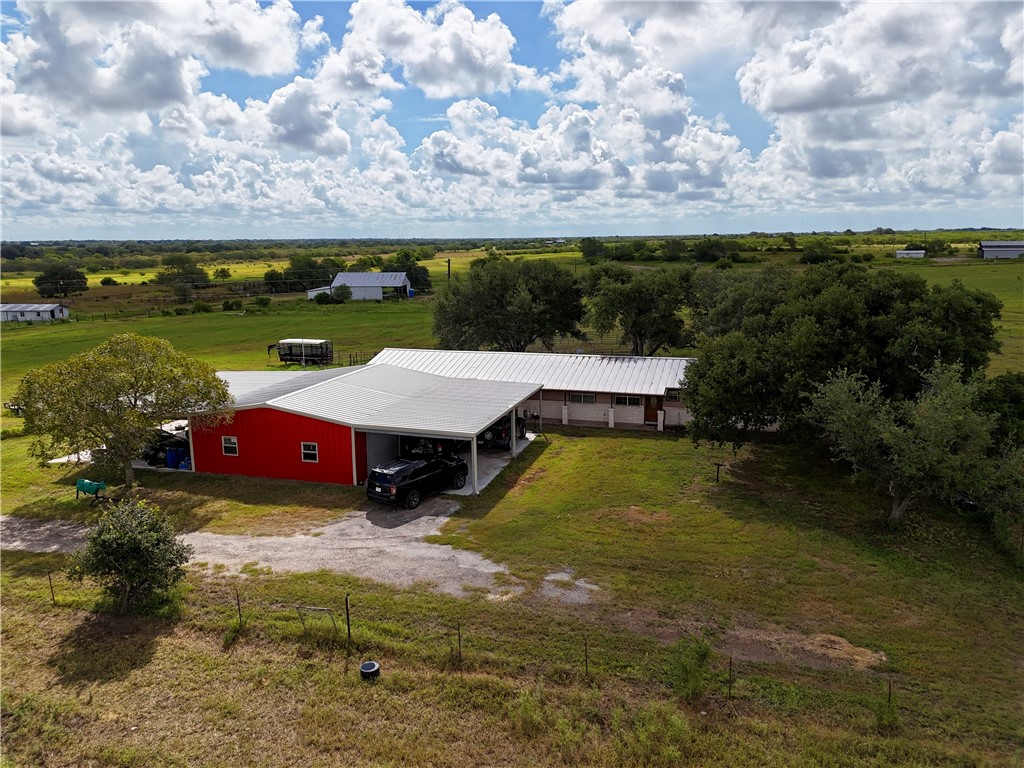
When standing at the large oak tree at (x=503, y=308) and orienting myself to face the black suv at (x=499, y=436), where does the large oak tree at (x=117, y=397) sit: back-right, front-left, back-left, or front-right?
front-right

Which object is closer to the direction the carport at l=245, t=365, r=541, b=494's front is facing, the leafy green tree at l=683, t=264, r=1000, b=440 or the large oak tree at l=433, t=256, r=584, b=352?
the leafy green tree

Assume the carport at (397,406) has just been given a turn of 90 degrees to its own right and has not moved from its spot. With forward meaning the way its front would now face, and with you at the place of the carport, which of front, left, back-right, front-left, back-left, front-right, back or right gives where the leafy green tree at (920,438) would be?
back-left

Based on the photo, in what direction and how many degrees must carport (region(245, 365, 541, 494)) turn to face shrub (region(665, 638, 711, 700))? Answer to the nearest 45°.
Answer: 0° — it already faces it

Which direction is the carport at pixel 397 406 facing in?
toward the camera

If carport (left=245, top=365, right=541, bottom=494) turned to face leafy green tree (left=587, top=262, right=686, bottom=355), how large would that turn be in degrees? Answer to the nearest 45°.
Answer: approximately 135° to its left

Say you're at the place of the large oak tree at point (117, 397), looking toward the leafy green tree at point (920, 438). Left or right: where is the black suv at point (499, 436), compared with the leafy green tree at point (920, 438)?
left

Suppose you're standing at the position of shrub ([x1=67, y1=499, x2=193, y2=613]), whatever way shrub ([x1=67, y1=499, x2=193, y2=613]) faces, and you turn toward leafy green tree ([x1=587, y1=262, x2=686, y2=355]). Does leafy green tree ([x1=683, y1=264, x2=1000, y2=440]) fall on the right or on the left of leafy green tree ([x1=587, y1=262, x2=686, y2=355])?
right
